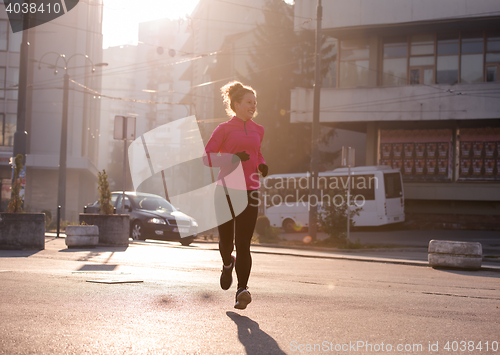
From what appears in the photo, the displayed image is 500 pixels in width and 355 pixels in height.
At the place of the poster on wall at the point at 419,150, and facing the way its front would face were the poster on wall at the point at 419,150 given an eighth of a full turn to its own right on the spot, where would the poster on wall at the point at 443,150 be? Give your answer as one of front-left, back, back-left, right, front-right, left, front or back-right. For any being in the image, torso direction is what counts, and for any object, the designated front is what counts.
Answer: back-left

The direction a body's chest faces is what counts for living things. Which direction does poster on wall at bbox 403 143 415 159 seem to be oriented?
toward the camera

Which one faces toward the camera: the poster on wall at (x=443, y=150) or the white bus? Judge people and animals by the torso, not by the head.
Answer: the poster on wall

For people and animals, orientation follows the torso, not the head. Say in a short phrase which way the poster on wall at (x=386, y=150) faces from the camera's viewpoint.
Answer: facing the viewer

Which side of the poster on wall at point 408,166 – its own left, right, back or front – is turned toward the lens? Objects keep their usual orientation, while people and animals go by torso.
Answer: front

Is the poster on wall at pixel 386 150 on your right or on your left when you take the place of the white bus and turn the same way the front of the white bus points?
on your right

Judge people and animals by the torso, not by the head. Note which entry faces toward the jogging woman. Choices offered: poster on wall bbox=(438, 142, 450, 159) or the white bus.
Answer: the poster on wall

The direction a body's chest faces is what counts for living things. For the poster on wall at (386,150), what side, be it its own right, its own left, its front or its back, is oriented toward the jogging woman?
front

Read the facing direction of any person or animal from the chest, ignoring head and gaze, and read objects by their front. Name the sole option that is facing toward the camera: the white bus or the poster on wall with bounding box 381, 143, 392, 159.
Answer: the poster on wall

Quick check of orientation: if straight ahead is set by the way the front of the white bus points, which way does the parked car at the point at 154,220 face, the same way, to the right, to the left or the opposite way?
the opposite way

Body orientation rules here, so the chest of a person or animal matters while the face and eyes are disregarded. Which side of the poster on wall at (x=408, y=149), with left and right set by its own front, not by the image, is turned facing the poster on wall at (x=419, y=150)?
left

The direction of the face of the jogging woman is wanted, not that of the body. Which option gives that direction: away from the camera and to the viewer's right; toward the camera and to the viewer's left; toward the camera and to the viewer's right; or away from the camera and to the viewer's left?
toward the camera and to the viewer's right

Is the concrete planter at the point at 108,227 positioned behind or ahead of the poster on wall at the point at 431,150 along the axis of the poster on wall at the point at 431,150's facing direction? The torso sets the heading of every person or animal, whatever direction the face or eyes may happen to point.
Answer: ahead

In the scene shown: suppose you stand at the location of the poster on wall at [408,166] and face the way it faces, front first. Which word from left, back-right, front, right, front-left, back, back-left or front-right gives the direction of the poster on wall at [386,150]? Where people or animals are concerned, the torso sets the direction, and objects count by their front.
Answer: right

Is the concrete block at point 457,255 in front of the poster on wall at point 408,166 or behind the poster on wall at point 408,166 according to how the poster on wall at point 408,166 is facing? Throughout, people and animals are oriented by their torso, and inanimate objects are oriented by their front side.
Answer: in front

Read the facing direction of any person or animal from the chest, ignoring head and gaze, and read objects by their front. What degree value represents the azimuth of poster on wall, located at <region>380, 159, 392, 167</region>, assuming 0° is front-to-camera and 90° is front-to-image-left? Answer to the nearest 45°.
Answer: approximately 0°

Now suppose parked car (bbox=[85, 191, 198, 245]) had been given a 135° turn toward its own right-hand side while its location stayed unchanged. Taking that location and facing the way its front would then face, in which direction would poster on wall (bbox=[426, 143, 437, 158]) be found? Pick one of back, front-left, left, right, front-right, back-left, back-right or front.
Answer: back-right

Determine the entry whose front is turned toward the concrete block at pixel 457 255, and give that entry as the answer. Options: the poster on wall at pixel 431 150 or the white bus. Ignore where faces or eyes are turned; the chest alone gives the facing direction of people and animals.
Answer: the poster on wall

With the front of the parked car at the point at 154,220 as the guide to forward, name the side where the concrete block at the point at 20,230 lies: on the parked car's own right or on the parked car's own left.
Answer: on the parked car's own right

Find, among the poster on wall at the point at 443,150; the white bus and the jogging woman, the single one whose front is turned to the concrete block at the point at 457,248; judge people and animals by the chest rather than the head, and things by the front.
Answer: the poster on wall

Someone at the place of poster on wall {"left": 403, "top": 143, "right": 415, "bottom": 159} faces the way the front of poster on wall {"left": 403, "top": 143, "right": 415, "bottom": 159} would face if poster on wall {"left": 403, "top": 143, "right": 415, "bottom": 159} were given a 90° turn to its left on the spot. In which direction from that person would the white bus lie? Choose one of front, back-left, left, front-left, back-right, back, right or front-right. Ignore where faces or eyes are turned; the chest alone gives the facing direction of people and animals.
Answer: back-right

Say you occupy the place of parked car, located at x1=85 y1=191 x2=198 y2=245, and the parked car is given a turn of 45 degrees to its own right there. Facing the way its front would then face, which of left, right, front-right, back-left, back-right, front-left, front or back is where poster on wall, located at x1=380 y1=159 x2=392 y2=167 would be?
back-left

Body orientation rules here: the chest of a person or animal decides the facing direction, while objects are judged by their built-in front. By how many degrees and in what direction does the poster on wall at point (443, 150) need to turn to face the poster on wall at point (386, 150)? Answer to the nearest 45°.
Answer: approximately 90° to its right
